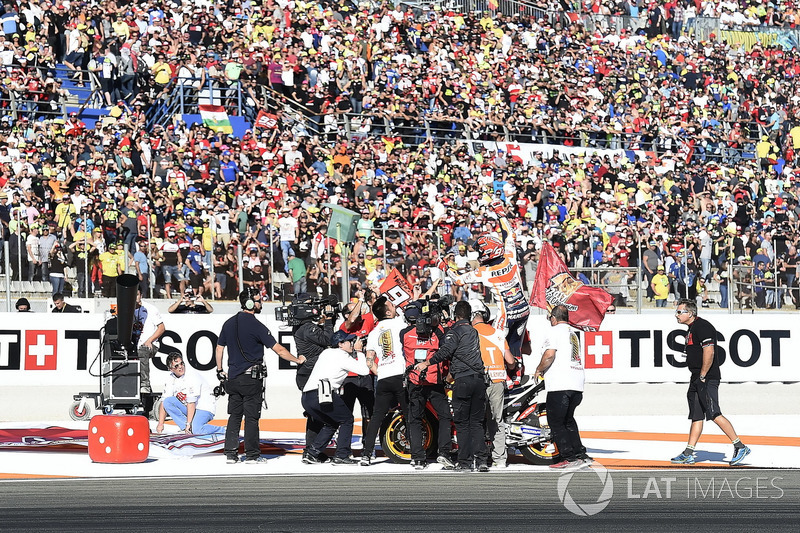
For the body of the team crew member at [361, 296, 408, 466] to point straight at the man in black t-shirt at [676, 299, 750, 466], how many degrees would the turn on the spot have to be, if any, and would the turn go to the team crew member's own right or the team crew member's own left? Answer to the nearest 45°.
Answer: approximately 45° to the team crew member's own right

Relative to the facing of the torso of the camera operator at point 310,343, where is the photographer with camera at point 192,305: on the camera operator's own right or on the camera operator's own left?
on the camera operator's own left

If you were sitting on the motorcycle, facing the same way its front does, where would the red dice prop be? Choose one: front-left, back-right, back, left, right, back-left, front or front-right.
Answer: front

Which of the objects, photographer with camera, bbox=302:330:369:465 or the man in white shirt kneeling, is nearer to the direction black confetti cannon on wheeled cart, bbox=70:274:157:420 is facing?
the photographer with camera

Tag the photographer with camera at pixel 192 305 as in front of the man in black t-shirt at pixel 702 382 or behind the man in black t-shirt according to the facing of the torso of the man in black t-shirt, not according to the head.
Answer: in front

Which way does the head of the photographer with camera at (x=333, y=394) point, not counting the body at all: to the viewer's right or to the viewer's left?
to the viewer's right

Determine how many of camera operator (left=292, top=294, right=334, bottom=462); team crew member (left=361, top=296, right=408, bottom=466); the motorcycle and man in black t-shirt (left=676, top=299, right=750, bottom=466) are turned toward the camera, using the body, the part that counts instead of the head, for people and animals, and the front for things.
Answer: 0

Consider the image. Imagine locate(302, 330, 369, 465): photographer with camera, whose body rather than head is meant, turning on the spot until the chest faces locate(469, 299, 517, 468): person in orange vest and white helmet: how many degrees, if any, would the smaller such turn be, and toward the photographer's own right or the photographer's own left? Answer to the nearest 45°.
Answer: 0° — they already face them

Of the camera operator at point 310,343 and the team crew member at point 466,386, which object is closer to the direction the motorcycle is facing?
the camera operator

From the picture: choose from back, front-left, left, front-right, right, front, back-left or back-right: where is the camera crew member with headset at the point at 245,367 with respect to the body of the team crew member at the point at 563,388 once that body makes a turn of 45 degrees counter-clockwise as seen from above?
front

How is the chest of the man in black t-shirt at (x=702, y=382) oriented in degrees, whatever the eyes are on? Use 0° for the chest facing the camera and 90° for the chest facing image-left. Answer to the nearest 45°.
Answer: approximately 90°

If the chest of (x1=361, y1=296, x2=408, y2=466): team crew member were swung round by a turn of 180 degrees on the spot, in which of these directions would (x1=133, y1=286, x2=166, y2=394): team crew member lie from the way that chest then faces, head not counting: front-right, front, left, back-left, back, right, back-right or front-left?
right

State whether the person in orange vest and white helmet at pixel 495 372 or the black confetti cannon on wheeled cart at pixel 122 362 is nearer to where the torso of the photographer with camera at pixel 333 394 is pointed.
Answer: the person in orange vest and white helmet
